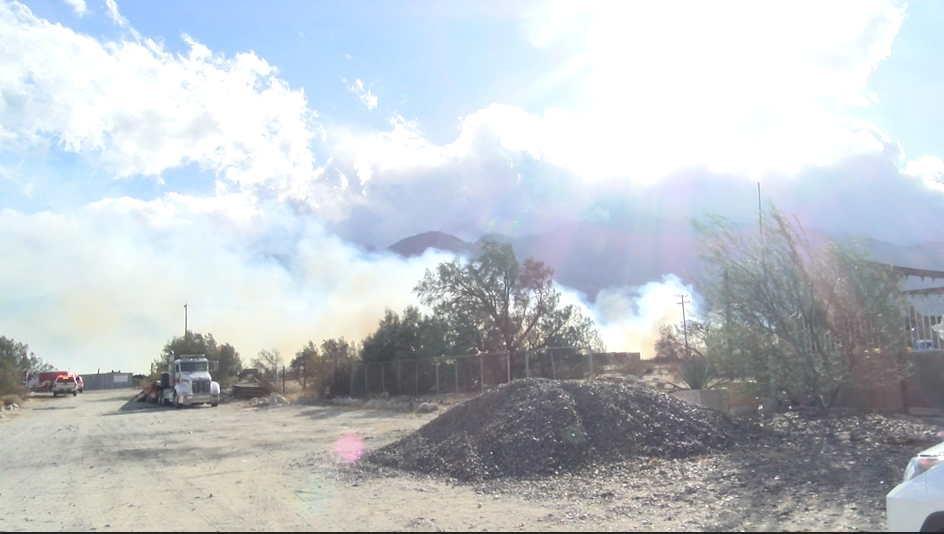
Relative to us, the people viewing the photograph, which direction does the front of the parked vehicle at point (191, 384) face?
facing the viewer and to the right of the viewer
